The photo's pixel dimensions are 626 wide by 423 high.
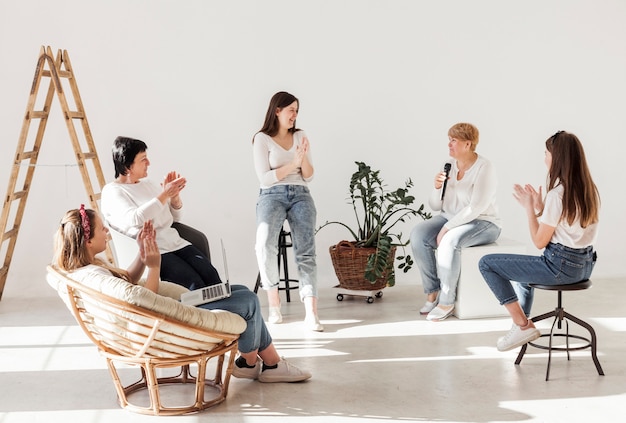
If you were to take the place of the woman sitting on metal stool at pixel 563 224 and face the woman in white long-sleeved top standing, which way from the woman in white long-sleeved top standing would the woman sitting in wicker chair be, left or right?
left

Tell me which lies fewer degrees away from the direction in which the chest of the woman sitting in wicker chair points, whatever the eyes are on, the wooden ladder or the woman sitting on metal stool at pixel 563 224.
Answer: the woman sitting on metal stool

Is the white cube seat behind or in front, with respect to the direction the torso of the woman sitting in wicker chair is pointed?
in front

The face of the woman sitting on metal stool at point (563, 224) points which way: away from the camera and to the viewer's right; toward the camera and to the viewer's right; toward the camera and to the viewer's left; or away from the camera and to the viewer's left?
away from the camera and to the viewer's left

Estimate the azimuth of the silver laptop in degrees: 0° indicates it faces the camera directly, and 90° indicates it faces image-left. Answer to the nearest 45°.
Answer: approximately 90°

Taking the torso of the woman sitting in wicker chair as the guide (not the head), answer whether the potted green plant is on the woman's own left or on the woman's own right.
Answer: on the woman's own left

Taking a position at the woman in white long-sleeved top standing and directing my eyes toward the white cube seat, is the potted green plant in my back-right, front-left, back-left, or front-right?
front-left

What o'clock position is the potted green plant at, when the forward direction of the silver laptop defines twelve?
The potted green plant is roughly at 4 o'clock from the silver laptop.

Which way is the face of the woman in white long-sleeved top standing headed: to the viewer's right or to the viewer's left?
to the viewer's right

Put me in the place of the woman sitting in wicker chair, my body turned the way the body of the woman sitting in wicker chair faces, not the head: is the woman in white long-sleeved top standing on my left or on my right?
on my left

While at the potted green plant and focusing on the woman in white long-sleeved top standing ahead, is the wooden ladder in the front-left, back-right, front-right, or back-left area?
front-right

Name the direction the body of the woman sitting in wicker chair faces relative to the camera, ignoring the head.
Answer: to the viewer's right

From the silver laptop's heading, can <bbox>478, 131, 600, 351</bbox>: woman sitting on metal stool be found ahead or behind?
behind

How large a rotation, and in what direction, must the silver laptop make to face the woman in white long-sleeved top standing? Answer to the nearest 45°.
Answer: approximately 90° to its right

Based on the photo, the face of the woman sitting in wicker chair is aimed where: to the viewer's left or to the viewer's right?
to the viewer's right

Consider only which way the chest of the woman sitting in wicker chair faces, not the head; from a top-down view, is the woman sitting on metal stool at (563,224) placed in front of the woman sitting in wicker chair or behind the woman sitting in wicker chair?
in front
